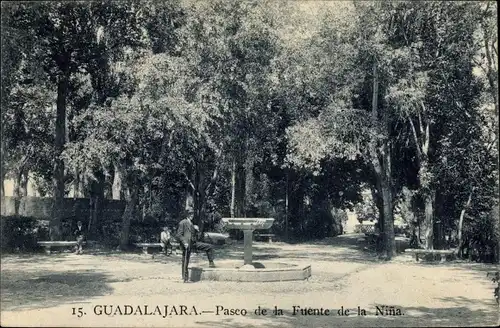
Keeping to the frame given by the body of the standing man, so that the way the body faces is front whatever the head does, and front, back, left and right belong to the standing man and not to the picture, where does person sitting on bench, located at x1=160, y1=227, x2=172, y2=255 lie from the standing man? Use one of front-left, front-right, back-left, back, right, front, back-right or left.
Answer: left

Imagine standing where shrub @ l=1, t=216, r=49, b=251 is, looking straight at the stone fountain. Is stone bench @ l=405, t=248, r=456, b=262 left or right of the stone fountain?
left

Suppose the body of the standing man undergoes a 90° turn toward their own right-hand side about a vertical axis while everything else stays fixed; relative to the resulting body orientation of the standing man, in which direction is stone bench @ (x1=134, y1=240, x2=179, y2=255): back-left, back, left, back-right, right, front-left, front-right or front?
back

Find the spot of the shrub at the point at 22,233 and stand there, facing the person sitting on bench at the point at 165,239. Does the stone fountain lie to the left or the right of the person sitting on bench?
right

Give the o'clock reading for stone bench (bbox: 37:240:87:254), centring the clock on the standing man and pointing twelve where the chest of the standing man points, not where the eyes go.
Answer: The stone bench is roughly at 8 o'clock from the standing man.

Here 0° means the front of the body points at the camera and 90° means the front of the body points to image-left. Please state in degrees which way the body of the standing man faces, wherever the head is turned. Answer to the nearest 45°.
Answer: approximately 270°

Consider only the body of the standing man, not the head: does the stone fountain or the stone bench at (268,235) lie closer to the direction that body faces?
the stone fountain

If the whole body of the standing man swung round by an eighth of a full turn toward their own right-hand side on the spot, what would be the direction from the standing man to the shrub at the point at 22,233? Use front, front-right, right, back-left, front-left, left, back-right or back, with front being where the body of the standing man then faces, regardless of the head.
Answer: back

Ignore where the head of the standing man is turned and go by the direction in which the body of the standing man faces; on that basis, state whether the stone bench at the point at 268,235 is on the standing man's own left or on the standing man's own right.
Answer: on the standing man's own left
